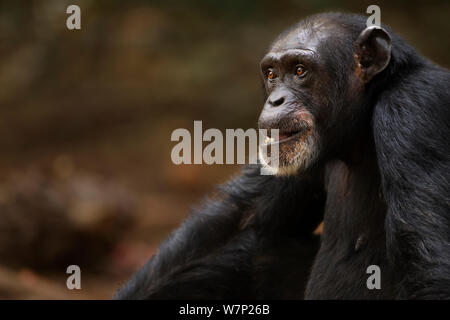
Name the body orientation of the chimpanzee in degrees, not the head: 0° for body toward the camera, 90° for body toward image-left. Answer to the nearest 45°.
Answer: approximately 45°
